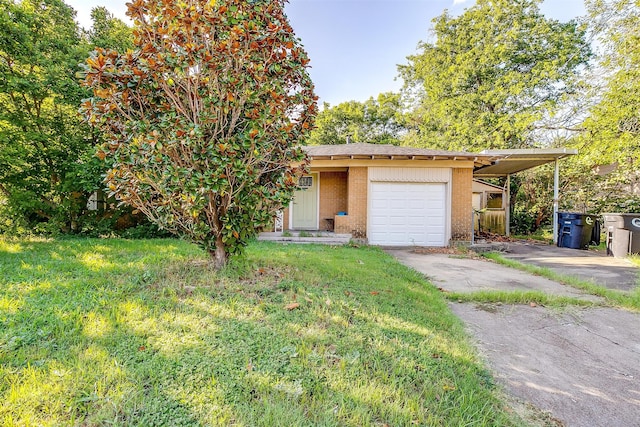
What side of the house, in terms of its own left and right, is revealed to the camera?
front

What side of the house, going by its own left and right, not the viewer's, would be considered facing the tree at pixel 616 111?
left

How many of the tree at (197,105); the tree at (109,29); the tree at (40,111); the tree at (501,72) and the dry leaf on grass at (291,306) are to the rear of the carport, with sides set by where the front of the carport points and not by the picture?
1

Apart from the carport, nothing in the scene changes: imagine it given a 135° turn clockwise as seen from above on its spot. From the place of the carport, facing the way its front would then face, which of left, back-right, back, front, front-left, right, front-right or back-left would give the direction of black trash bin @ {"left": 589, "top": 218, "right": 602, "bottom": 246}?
back

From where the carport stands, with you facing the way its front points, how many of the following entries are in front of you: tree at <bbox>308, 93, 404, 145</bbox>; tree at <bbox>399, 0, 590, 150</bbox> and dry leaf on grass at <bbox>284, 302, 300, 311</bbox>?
1

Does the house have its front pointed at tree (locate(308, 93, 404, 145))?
no

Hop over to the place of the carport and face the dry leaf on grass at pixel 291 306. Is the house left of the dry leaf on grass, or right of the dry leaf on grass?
right

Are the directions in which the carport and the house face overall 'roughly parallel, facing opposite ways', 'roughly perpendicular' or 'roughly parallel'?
roughly parallel

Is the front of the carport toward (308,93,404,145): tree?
no

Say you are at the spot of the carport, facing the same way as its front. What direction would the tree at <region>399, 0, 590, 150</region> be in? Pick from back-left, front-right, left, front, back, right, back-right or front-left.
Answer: back

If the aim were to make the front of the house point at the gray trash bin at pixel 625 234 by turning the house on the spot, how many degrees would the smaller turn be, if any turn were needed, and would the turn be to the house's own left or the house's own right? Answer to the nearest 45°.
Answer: approximately 90° to the house's own left

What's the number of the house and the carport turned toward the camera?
2

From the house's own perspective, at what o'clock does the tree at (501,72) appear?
The tree is roughly at 7 o'clock from the house.

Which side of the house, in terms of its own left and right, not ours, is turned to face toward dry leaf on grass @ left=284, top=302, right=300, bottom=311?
front

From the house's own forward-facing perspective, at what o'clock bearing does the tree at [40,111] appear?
The tree is roughly at 2 o'clock from the house.

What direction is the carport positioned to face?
toward the camera
